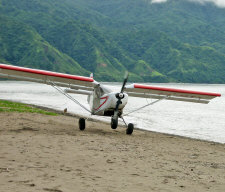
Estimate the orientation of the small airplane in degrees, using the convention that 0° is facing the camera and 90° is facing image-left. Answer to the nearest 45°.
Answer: approximately 0°
